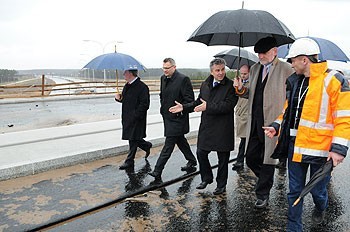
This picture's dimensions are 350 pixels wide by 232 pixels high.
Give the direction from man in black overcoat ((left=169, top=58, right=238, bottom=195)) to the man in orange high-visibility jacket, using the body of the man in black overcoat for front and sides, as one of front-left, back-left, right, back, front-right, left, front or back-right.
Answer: left

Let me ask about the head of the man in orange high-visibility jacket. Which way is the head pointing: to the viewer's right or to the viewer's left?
to the viewer's left

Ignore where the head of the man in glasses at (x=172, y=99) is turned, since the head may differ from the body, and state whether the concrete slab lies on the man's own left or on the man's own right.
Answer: on the man's own right

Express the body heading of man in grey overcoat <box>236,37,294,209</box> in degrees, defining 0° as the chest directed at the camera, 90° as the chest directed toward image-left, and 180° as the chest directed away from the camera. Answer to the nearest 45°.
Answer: approximately 45°

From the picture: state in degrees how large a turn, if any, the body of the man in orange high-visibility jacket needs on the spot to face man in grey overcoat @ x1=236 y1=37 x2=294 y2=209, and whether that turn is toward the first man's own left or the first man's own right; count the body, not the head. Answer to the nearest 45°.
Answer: approximately 90° to the first man's own right

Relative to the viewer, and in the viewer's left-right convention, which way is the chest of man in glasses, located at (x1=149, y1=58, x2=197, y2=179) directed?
facing the viewer and to the left of the viewer

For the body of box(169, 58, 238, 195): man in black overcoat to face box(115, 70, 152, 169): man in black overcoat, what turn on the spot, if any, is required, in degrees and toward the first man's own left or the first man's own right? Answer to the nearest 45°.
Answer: approximately 90° to the first man's own right

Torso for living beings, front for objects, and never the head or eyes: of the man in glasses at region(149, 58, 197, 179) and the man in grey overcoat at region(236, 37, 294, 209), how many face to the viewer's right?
0

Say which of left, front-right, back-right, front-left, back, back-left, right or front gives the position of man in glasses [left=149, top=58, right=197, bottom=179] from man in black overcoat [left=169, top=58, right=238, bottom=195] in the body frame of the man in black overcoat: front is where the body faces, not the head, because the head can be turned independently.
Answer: right
